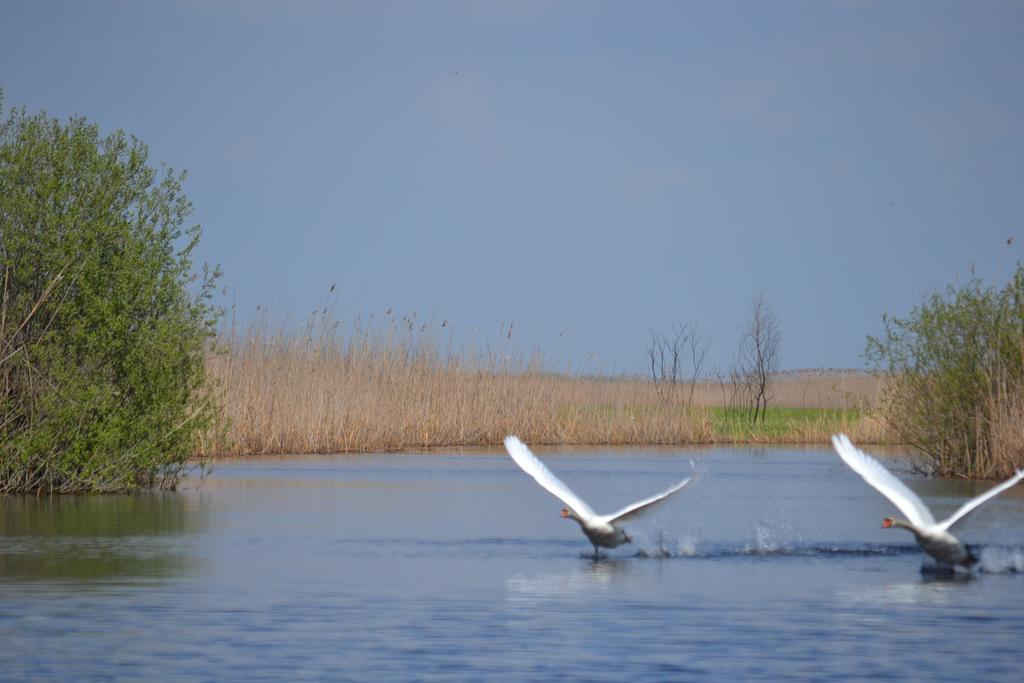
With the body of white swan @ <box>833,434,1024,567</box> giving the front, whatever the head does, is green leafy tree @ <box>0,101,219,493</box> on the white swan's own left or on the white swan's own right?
on the white swan's own right

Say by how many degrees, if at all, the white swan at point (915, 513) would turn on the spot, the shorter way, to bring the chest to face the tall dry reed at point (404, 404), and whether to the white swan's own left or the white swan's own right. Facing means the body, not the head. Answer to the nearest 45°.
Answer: approximately 90° to the white swan's own right

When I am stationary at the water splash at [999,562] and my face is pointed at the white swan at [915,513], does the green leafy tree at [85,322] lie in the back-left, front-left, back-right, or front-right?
front-right

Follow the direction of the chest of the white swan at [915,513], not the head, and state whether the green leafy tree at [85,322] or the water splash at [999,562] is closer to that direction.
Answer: the green leafy tree

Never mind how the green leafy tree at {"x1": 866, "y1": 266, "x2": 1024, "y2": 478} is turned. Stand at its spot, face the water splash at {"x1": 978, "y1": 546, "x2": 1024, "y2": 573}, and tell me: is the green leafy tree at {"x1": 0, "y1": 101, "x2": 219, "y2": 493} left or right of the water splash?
right

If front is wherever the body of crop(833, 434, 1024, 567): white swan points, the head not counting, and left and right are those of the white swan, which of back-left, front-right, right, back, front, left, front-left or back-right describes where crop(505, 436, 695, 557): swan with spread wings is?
front-right

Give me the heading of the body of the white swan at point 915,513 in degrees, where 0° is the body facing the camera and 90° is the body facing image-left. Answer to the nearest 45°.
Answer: approximately 45°

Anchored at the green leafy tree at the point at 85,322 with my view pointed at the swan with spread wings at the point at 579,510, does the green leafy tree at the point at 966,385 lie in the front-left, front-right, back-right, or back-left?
front-left

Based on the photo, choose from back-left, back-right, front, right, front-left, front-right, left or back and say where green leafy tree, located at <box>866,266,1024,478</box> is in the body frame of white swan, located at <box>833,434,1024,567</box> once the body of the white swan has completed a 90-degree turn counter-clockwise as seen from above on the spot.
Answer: back-left

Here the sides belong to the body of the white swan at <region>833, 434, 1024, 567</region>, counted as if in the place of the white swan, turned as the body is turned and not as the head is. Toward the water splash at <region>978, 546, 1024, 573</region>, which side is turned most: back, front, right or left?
back

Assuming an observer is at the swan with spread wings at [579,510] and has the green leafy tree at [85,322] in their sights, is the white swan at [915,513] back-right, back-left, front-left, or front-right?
back-right
